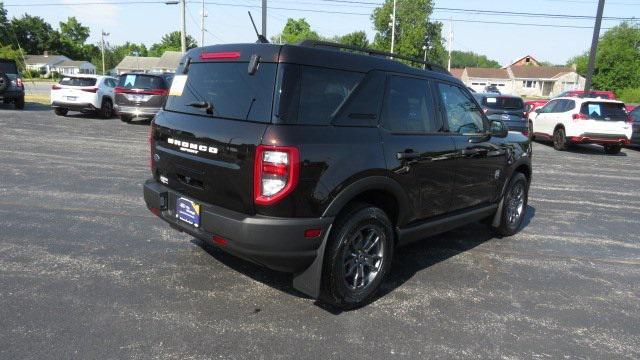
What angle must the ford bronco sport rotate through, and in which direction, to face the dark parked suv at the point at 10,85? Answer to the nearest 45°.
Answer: approximately 90° to its left

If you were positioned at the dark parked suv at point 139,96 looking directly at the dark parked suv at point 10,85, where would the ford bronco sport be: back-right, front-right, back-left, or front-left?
back-left

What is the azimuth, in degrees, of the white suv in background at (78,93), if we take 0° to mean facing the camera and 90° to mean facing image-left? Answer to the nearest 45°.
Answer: approximately 225°

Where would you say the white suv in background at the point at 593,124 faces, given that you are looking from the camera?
facing away from the viewer and to the left of the viewer

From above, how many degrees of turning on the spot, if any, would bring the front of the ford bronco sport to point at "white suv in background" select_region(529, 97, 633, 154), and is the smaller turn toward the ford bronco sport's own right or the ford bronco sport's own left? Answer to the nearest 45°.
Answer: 0° — it already faces it

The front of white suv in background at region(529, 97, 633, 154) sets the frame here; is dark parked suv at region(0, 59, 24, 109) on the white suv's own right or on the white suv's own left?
on the white suv's own left

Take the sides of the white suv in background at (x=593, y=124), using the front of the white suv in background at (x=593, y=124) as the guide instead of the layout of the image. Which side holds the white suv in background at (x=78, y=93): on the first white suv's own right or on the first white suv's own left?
on the first white suv's own left

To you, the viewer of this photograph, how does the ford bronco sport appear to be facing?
facing away from the viewer and to the right of the viewer

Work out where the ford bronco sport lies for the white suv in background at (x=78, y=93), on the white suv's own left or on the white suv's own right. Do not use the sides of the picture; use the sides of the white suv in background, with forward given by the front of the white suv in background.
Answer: on the white suv's own right
